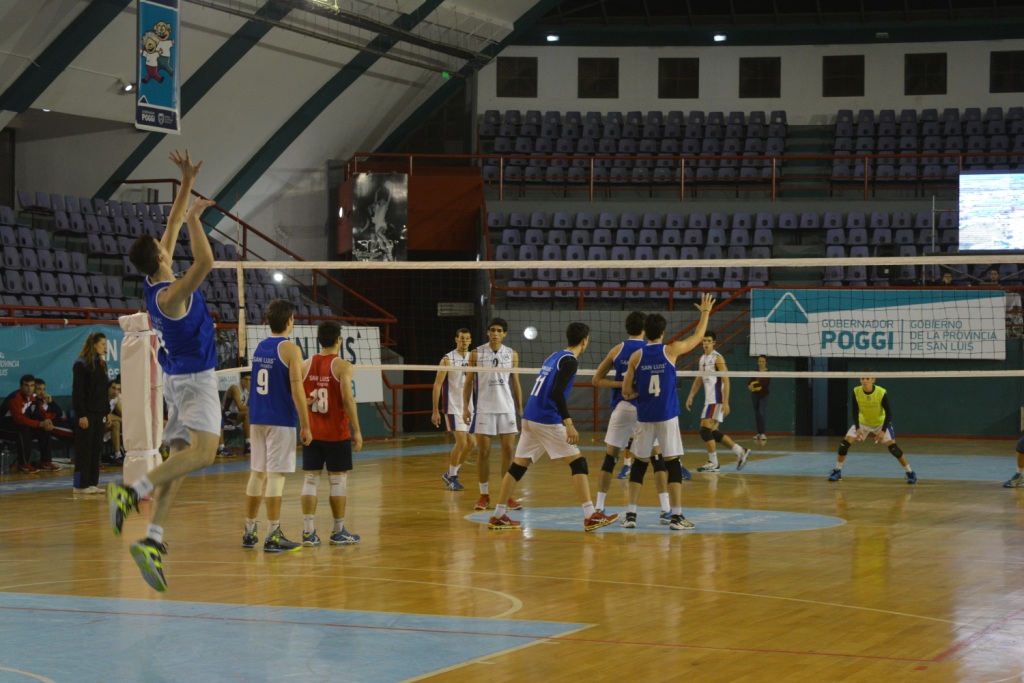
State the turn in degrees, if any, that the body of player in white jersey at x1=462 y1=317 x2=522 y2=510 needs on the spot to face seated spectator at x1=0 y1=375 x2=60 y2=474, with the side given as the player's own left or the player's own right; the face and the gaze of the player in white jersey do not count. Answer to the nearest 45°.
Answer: approximately 135° to the player's own right

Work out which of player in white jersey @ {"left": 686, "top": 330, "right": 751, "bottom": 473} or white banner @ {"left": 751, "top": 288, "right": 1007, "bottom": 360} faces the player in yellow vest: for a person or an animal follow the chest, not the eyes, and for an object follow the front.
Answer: the white banner

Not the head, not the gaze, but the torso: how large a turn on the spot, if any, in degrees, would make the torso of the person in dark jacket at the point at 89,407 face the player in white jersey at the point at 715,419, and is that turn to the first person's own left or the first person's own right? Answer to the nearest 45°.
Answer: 0° — they already face them

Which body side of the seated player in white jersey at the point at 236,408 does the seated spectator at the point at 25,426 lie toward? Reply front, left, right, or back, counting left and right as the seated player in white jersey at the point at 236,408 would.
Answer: right

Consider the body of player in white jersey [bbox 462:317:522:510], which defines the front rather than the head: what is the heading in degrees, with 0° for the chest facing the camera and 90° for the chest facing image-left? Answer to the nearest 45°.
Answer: approximately 0°

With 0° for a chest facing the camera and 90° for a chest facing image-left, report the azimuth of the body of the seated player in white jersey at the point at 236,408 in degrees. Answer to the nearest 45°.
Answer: approximately 315°

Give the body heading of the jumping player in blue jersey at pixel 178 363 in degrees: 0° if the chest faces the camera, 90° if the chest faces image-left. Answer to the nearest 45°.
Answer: approximately 225°

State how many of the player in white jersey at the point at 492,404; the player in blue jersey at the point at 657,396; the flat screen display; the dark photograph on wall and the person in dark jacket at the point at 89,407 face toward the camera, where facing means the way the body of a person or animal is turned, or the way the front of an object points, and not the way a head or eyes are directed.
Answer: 3

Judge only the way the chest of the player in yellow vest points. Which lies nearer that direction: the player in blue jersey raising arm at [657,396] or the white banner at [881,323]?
the player in blue jersey raising arm

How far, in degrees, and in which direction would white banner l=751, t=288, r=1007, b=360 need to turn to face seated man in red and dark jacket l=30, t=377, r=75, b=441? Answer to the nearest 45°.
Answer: approximately 45° to its right
